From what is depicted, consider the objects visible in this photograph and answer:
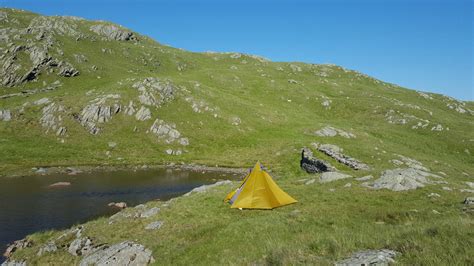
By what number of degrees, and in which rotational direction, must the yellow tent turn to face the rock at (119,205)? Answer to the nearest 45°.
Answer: approximately 45° to its right

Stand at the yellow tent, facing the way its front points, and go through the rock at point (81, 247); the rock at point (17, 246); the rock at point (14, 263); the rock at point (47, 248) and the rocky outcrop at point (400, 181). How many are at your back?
1

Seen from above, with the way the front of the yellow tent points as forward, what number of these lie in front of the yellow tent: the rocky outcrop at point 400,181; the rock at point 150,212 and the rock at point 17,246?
2

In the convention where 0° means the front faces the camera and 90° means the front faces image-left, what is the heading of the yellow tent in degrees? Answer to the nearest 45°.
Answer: approximately 90°

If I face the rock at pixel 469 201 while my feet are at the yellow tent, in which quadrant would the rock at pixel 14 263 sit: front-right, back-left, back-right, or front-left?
back-right

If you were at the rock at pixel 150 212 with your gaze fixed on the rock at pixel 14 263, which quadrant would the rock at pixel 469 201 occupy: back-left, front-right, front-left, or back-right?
back-left

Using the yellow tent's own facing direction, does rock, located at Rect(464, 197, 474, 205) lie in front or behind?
behind

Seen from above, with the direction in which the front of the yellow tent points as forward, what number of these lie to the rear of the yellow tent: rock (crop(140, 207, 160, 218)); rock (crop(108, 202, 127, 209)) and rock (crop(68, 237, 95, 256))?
0

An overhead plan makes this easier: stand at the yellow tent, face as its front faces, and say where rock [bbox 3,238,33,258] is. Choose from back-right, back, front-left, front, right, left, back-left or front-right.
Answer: front

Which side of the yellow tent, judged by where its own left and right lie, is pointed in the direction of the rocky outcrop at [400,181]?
back

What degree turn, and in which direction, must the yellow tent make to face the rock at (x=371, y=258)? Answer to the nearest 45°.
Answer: approximately 90° to its left

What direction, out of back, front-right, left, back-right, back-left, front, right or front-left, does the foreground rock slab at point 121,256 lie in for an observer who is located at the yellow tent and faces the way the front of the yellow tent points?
front-left

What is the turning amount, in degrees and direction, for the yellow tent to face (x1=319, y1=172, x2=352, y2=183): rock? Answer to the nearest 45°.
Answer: approximately 135° to its right

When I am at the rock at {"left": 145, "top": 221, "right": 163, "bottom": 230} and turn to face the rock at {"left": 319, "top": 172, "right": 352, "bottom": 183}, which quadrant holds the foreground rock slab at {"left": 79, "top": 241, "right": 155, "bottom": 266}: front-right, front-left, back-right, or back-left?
back-right

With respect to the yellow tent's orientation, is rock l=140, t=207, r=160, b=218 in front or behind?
in front
